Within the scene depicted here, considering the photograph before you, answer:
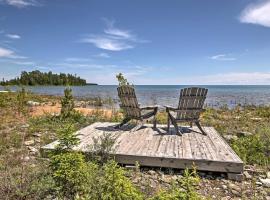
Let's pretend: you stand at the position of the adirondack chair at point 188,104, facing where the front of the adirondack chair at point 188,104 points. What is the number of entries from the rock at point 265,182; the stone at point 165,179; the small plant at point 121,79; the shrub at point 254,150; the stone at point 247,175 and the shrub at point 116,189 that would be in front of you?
1

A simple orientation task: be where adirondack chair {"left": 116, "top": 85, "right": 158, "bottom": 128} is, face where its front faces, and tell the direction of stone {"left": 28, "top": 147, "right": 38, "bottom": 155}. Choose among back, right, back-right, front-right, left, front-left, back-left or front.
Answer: back

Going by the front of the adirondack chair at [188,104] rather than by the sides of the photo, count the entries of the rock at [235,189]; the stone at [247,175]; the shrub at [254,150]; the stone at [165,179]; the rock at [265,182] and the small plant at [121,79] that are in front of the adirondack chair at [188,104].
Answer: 1

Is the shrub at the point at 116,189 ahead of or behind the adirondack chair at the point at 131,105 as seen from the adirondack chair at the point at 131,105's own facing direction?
behind

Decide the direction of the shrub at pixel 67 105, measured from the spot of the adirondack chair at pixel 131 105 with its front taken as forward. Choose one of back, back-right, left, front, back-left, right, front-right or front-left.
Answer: left

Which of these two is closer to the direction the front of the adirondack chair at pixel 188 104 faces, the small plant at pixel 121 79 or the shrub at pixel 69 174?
the small plant

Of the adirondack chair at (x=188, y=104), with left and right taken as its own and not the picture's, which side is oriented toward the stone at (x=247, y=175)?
back

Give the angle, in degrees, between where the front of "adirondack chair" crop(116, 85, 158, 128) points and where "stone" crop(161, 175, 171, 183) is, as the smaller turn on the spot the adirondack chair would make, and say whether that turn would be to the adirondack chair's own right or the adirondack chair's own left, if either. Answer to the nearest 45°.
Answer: approximately 135° to the adirondack chair's own right

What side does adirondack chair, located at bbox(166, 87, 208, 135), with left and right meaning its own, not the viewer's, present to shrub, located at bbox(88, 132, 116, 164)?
left

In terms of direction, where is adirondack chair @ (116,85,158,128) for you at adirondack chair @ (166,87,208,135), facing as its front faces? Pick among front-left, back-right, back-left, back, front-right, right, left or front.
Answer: front-left

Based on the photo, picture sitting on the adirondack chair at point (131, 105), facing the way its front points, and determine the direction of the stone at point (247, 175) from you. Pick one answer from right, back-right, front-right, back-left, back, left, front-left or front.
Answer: right

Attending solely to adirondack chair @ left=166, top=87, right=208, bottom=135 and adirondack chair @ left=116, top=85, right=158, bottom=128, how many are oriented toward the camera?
0

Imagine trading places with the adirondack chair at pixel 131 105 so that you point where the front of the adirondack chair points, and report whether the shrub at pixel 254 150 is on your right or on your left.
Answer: on your right

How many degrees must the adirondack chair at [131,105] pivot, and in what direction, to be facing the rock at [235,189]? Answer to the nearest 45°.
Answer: approximately 90° to its right

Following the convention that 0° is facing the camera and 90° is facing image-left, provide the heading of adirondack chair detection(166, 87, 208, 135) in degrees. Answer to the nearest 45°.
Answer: approximately 135°

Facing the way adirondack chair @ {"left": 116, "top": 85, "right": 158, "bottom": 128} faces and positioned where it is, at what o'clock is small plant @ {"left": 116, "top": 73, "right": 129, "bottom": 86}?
The small plant is roughly at 10 o'clock from the adirondack chair.

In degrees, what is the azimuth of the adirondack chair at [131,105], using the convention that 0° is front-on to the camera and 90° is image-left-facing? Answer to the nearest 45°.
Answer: approximately 225°
